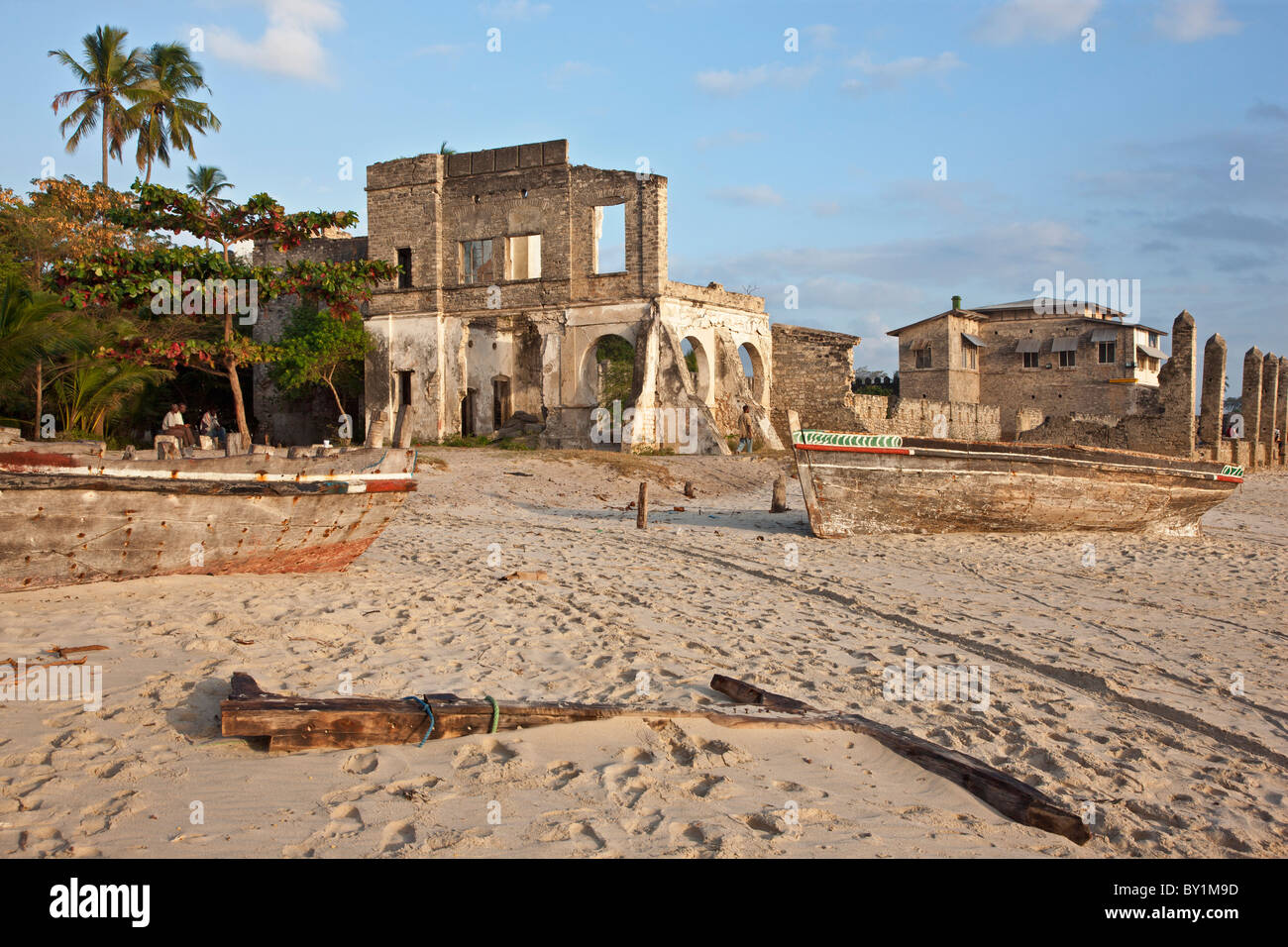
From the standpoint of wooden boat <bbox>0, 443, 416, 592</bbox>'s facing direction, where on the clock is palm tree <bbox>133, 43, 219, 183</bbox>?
The palm tree is roughly at 9 o'clock from the wooden boat.

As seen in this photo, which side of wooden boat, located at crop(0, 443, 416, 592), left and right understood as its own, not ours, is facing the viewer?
right

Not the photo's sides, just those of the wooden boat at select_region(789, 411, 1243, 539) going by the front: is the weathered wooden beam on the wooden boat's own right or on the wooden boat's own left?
on the wooden boat's own left

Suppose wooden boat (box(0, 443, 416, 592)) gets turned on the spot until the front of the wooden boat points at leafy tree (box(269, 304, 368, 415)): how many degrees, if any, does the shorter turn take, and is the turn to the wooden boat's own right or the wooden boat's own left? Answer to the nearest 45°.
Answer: approximately 90° to the wooden boat's own left

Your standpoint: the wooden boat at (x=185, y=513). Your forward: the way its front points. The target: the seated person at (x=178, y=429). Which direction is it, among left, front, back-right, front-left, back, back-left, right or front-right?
left

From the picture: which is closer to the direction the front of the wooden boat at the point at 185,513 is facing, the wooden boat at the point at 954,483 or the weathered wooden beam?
the wooden boat

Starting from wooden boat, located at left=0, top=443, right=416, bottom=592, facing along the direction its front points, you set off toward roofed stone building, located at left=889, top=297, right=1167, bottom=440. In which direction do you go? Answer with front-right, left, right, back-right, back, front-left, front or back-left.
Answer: front-left

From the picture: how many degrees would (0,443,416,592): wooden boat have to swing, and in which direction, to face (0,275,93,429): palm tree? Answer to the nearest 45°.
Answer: approximately 90° to its left

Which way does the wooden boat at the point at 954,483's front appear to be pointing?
to the viewer's left

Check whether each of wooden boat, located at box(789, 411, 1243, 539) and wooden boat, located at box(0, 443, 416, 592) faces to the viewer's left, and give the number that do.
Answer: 1
